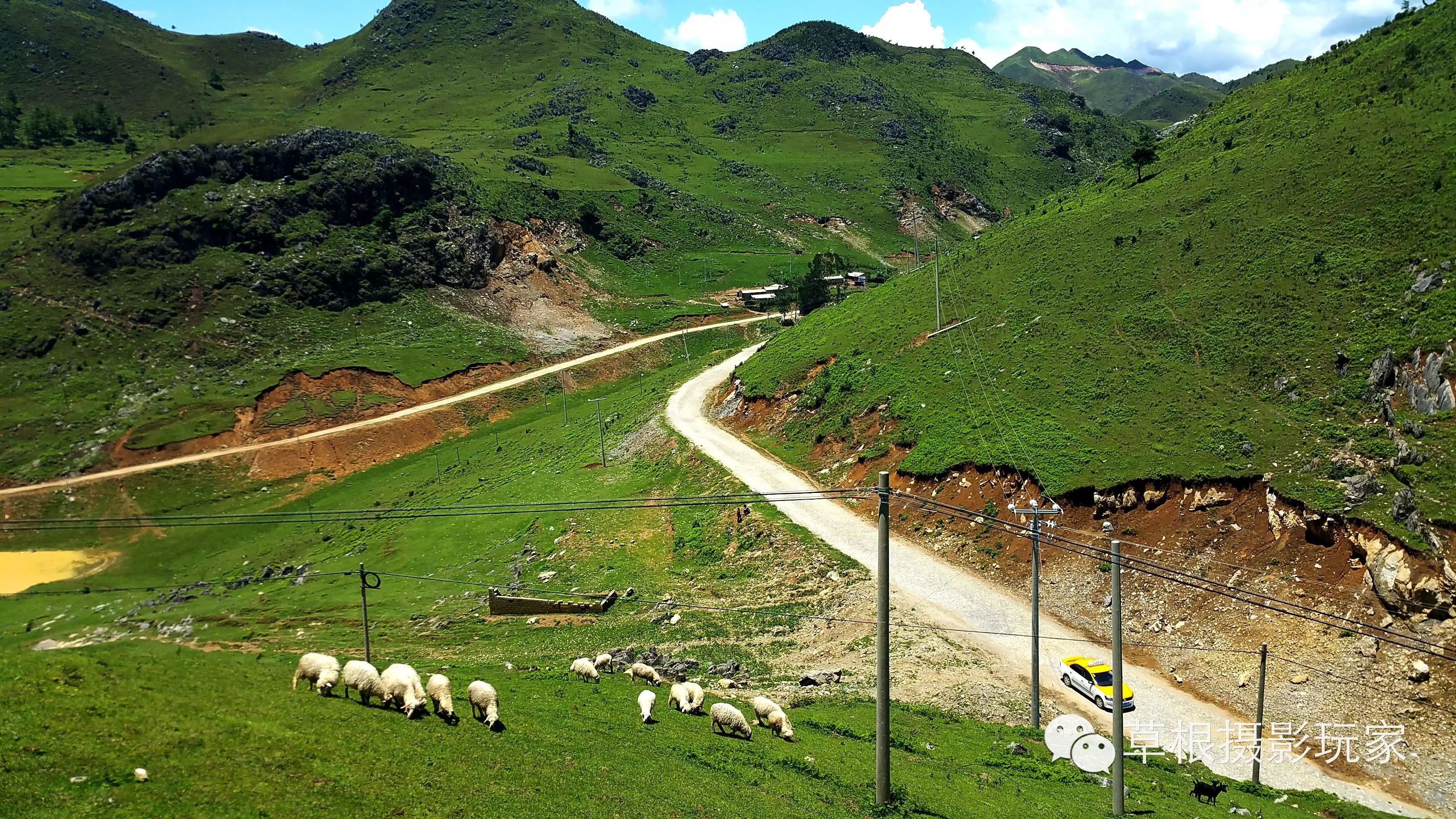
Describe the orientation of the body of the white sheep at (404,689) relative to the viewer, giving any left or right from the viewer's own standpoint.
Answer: facing the viewer and to the right of the viewer

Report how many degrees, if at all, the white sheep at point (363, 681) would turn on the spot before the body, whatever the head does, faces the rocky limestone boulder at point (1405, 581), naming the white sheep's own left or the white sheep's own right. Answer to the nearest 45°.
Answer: approximately 45° to the white sheep's own left

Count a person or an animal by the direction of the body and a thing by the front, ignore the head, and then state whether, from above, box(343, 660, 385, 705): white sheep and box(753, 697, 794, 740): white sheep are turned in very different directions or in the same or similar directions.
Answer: same or similar directions

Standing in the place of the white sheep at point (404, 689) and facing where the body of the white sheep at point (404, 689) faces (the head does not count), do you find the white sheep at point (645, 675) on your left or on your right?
on your left

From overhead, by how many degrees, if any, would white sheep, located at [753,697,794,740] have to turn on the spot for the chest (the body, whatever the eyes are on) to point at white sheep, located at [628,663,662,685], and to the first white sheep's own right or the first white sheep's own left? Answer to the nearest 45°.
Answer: approximately 180°
